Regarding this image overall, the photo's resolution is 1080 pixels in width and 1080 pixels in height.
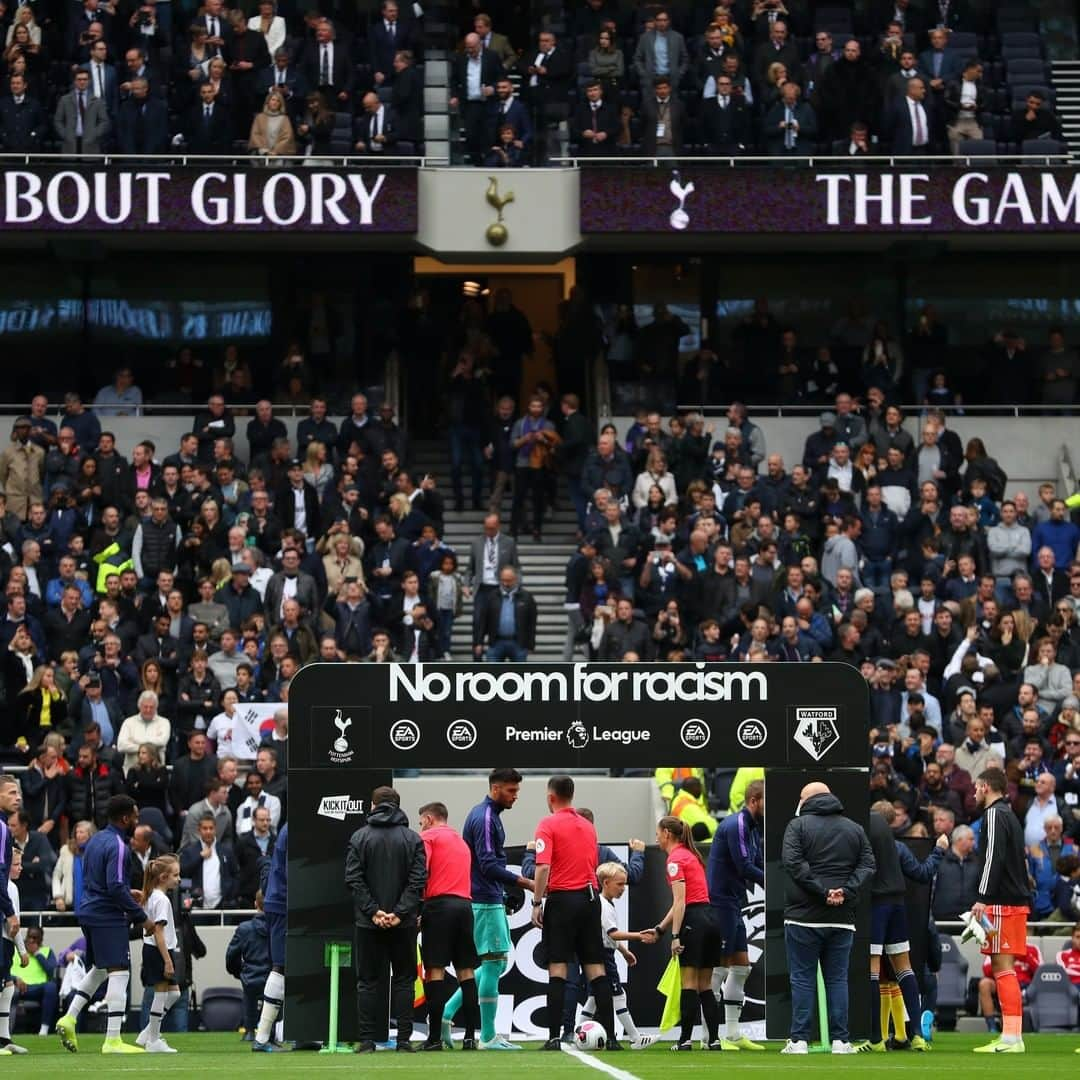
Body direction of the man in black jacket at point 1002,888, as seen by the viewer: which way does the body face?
to the viewer's left

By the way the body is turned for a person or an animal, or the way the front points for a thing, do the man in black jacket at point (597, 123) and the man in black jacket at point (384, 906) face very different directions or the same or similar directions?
very different directions

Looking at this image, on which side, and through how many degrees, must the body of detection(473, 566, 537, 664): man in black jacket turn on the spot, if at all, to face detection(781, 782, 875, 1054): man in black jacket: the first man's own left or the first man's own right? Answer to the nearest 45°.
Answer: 0° — they already face them

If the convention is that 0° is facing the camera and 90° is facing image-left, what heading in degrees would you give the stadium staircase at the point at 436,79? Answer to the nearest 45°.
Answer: approximately 0°

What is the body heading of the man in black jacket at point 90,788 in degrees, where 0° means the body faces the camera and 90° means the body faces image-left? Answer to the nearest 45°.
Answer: approximately 0°

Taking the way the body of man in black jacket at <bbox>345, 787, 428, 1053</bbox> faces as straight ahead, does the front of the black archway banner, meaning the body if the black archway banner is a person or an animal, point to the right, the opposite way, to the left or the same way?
the opposite way

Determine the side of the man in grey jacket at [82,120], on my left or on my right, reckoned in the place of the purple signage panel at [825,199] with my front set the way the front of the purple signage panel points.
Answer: on my right

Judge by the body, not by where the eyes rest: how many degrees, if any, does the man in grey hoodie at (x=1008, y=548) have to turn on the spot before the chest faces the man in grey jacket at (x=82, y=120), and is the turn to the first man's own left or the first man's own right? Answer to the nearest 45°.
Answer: approximately 90° to the first man's own right

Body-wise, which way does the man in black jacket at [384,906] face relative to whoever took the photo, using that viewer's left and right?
facing away from the viewer
